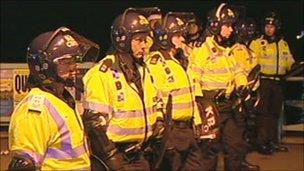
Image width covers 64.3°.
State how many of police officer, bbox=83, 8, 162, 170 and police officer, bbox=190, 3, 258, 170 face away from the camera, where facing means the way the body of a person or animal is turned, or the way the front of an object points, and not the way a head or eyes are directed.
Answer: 0

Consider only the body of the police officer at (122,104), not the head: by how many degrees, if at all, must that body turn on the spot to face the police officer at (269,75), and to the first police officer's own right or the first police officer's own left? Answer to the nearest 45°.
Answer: approximately 90° to the first police officer's own left

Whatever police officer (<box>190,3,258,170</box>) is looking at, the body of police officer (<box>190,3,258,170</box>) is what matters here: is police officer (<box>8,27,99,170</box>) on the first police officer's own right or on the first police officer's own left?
on the first police officer's own right
